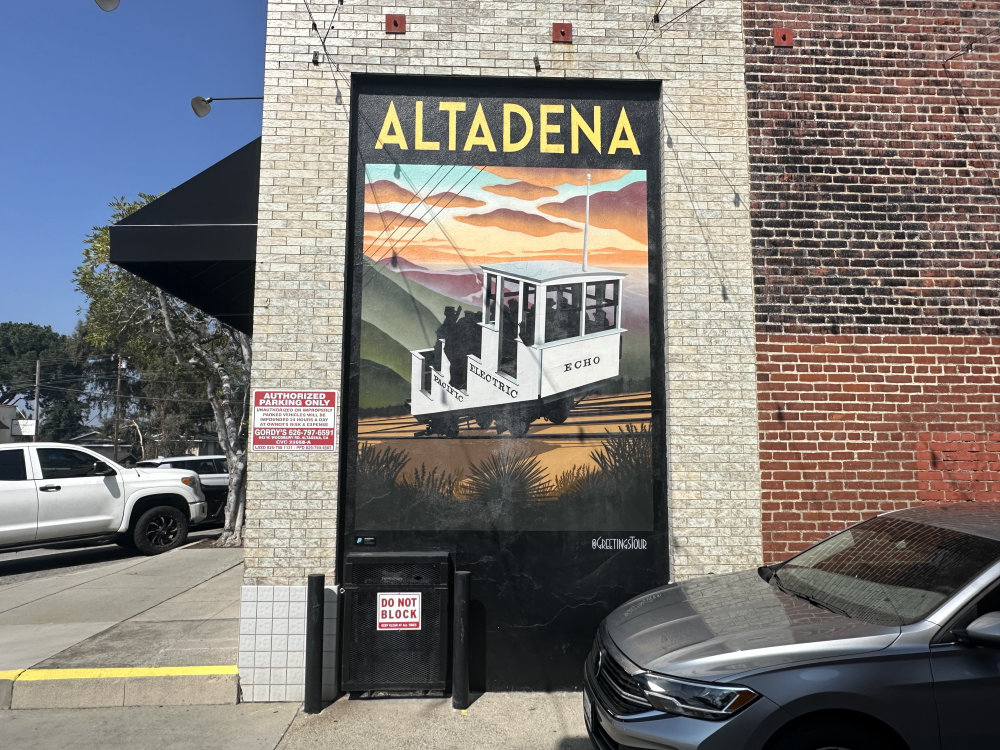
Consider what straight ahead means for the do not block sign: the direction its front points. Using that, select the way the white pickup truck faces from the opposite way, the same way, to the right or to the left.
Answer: to the left

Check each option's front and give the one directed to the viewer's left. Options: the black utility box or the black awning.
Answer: the black awning

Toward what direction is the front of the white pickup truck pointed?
to the viewer's right

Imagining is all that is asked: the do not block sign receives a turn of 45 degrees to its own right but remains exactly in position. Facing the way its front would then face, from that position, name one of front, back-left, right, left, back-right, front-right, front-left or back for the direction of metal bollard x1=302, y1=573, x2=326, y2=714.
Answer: front-right

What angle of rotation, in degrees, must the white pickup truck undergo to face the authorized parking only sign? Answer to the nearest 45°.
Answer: approximately 90° to its right

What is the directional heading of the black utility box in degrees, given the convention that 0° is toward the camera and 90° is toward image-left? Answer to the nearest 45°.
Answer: approximately 0°

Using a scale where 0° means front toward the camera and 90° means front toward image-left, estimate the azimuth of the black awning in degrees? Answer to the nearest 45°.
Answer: approximately 90°

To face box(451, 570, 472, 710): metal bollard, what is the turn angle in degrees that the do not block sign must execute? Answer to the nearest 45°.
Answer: approximately 90° to its left

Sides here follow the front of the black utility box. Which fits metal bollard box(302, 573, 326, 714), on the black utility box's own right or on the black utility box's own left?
on the black utility box's own right

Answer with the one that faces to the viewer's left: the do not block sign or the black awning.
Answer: the black awning
